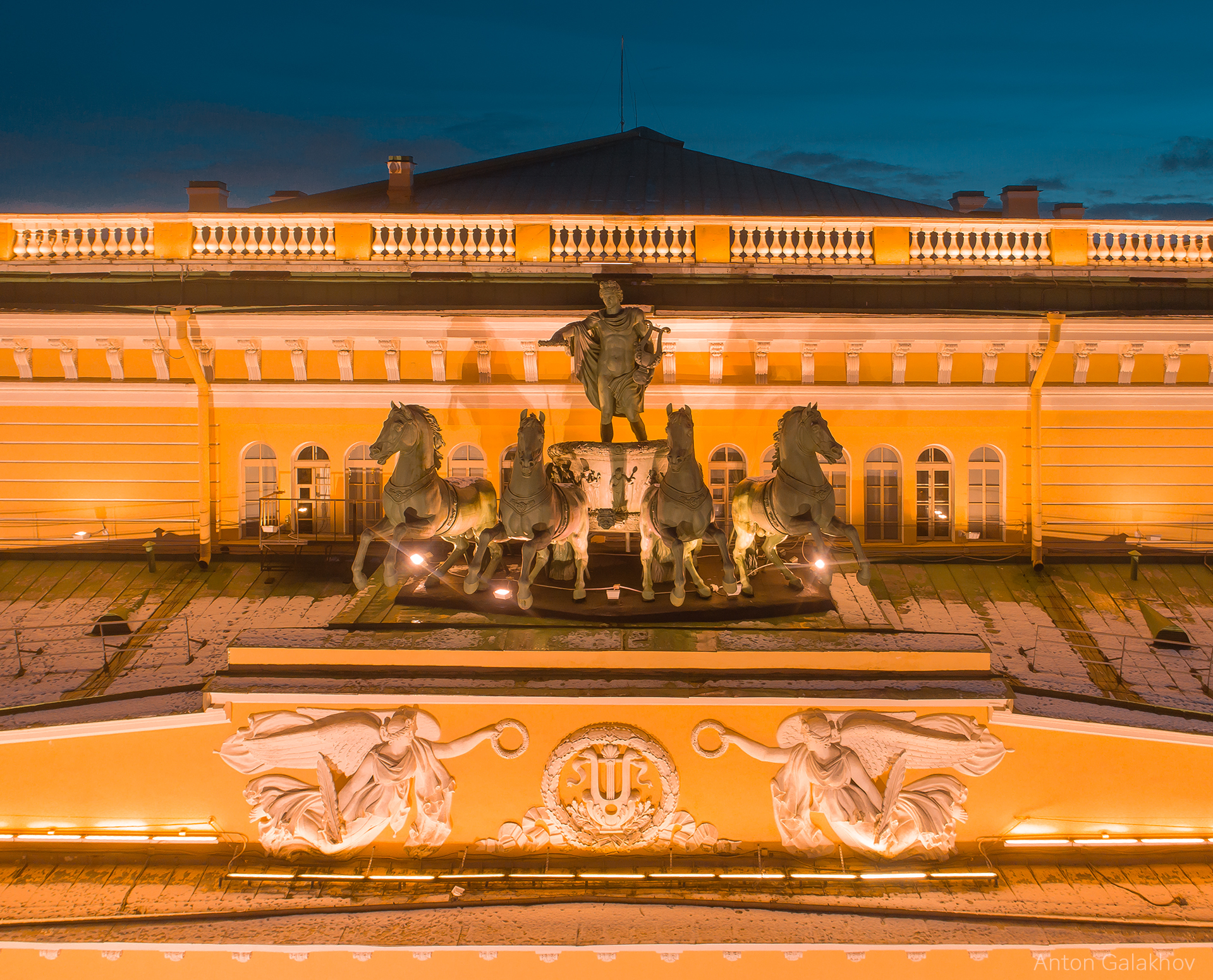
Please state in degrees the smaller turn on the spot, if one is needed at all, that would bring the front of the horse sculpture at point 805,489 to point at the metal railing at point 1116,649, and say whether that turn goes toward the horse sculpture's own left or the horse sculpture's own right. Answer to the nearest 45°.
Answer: approximately 90° to the horse sculpture's own left

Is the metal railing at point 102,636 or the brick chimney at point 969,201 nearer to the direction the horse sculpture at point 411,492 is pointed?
the metal railing

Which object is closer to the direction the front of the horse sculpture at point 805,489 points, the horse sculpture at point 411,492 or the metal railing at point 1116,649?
the metal railing

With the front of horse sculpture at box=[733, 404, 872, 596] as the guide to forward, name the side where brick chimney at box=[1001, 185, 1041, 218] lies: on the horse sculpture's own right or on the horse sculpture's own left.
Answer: on the horse sculpture's own left

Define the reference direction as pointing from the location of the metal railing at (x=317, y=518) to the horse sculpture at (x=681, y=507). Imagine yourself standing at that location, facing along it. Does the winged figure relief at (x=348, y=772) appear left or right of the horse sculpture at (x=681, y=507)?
right

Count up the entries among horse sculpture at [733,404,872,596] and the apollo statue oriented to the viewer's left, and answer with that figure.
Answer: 0

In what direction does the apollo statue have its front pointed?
toward the camera

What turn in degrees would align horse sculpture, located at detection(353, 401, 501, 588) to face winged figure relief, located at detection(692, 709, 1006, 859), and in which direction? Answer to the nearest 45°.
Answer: approximately 90° to its left

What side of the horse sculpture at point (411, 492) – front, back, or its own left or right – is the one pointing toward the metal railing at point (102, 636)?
front

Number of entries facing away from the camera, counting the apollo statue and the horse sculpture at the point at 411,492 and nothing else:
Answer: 0

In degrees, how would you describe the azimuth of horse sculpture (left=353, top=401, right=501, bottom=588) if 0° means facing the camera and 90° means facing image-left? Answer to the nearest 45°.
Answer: approximately 45°

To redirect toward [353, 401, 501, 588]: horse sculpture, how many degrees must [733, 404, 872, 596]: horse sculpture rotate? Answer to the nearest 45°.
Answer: approximately 135° to its right
